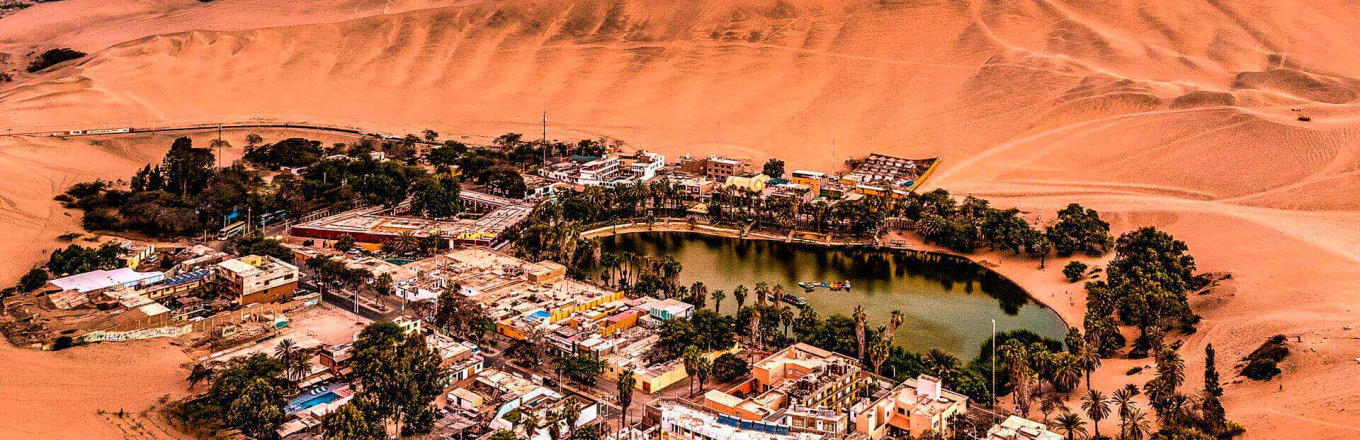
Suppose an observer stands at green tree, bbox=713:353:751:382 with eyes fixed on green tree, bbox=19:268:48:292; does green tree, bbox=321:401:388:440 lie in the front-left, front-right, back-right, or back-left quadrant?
front-left

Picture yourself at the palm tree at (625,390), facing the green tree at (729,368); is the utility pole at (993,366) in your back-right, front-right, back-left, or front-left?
front-right

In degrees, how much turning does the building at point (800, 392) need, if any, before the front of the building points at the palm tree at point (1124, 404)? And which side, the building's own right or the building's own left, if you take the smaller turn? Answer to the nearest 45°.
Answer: approximately 45° to the building's own left

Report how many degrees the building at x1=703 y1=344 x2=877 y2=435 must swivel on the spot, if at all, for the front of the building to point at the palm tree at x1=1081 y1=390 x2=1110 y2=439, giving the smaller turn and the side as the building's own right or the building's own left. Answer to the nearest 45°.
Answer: approximately 45° to the building's own left

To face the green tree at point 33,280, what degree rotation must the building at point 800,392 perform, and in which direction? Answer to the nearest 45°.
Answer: approximately 135° to its right

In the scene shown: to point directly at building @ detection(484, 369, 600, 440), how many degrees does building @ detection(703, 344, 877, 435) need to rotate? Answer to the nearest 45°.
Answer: approximately 135° to its right

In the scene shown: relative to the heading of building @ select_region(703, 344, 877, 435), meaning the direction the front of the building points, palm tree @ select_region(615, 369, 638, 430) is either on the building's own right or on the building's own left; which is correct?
on the building's own right

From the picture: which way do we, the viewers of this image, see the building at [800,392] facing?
facing the viewer and to the right of the viewer

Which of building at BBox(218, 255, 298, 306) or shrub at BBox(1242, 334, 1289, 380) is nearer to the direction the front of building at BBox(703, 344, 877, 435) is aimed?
the shrub
